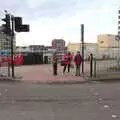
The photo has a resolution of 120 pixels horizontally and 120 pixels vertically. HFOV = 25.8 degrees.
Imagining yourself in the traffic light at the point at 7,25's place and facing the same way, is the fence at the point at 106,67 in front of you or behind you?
behind

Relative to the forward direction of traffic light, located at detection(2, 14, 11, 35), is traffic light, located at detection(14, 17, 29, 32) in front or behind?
behind
